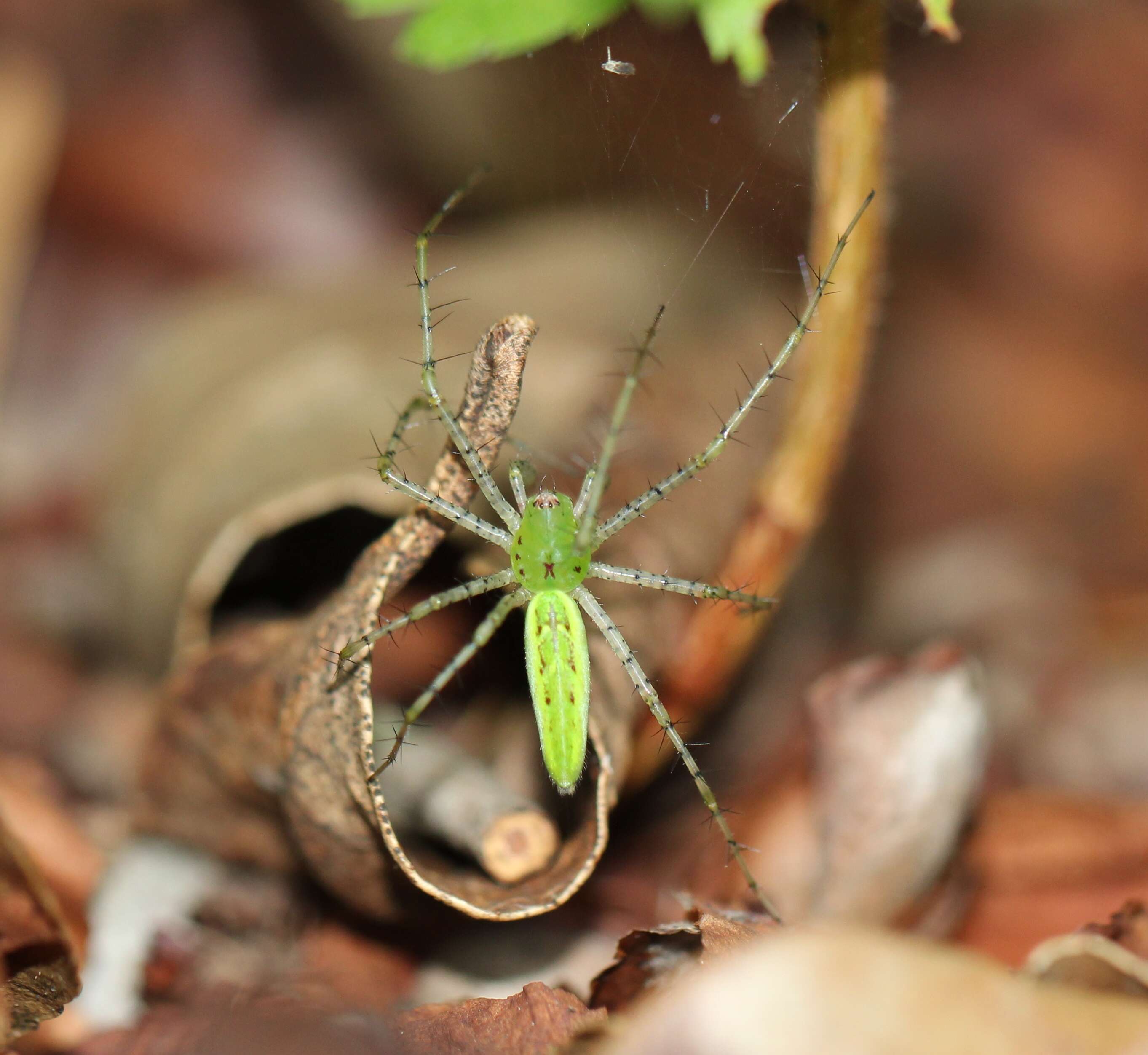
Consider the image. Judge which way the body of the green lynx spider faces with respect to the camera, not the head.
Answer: away from the camera
